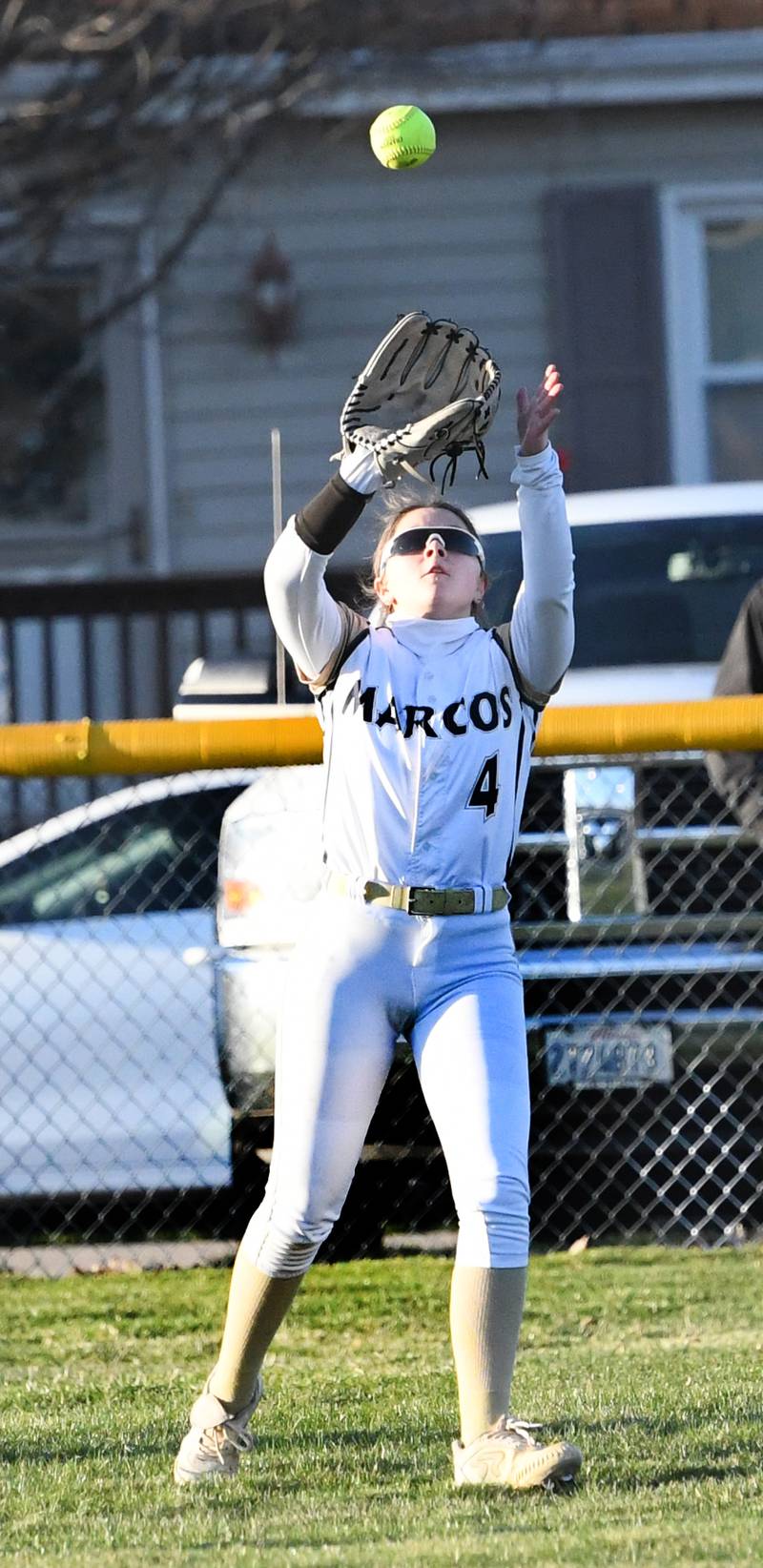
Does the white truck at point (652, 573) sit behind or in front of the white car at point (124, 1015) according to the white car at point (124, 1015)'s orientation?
behind

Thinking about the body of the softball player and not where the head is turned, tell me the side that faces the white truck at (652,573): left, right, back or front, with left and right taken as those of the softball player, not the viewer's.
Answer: back

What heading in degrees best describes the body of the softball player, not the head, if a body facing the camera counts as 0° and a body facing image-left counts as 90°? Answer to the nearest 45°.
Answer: approximately 0°

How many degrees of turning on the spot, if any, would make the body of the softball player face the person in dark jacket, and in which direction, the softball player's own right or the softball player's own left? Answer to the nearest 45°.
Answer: approximately 135° to the softball player's own left

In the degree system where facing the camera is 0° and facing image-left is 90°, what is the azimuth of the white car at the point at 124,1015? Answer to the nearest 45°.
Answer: approximately 90°

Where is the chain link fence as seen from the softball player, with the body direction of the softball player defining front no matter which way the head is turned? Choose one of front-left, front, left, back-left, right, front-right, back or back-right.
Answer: back

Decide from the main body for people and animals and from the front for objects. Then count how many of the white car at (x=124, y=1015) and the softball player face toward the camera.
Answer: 1

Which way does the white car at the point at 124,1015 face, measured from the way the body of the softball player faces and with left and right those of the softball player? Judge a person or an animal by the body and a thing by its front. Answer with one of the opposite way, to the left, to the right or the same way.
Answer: to the right

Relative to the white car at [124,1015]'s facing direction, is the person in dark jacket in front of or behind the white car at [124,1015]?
behind
